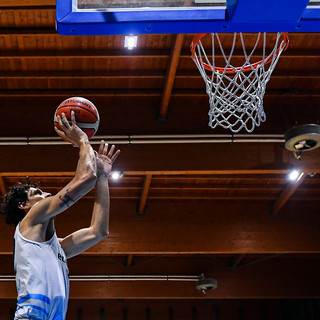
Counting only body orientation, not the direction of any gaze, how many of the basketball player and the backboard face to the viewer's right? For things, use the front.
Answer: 1

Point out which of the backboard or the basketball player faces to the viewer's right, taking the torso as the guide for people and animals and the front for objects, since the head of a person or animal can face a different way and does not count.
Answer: the basketball player

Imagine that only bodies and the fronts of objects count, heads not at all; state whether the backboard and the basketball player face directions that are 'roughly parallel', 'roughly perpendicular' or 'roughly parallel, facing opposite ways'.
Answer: roughly perpendicular

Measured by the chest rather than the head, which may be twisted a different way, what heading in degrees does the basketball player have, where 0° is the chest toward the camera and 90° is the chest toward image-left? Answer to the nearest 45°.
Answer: approximately 270°

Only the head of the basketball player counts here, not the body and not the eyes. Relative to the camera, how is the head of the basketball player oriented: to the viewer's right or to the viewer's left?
to the viewer's right

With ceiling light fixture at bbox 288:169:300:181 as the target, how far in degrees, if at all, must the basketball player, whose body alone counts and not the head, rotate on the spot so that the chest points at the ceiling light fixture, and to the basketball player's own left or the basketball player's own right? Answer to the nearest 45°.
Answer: approximately 45° to the basketball player's own left
